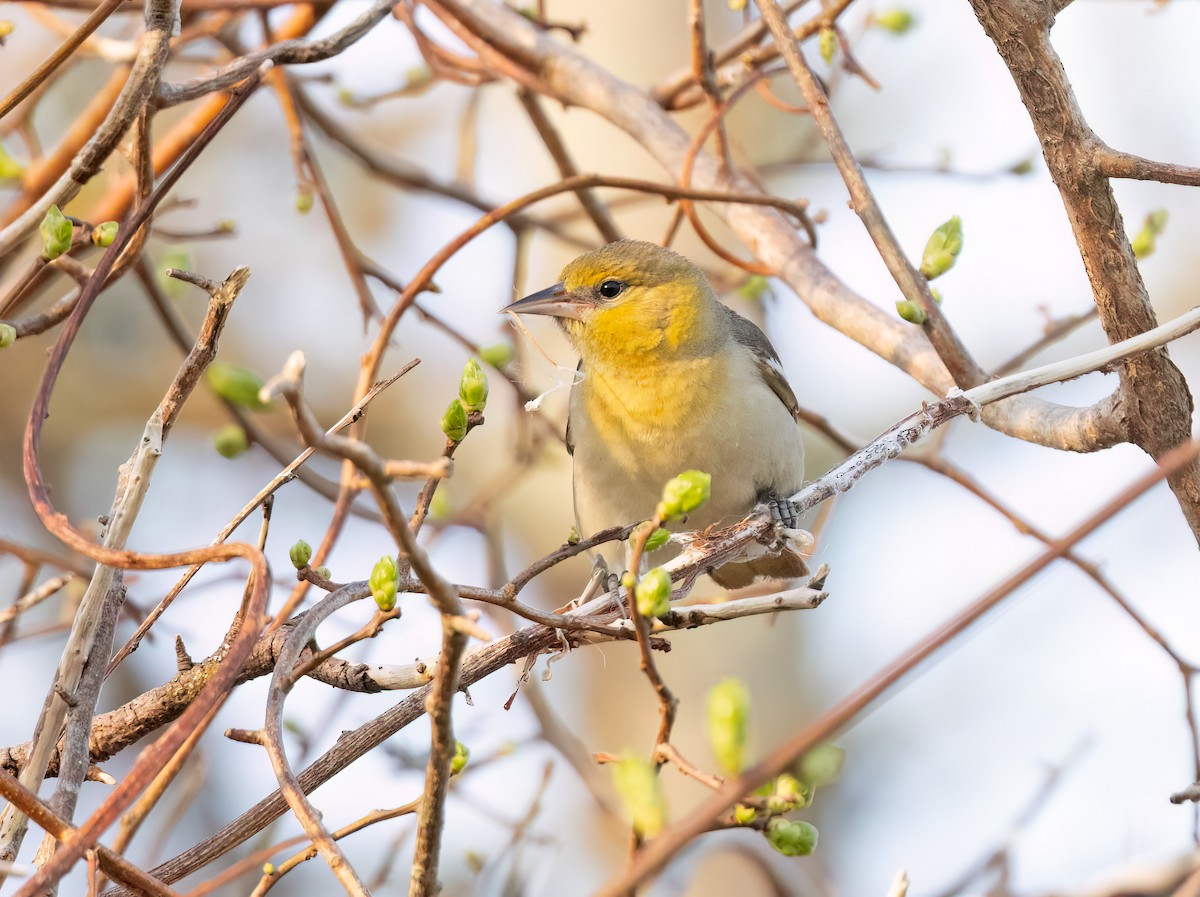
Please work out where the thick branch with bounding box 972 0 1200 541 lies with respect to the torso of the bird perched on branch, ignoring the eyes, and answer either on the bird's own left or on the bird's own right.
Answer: on the bird's own left

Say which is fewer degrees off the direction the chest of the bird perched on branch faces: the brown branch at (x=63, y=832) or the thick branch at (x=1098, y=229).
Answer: the brown branch

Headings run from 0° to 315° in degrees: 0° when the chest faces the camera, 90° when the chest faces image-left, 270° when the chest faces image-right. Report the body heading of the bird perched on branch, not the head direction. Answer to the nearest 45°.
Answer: approximately 45°

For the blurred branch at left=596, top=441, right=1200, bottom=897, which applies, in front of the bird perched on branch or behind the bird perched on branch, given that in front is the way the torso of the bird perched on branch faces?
in front

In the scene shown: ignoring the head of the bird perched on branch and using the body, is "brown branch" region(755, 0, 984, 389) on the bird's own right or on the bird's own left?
on the bird's own left
